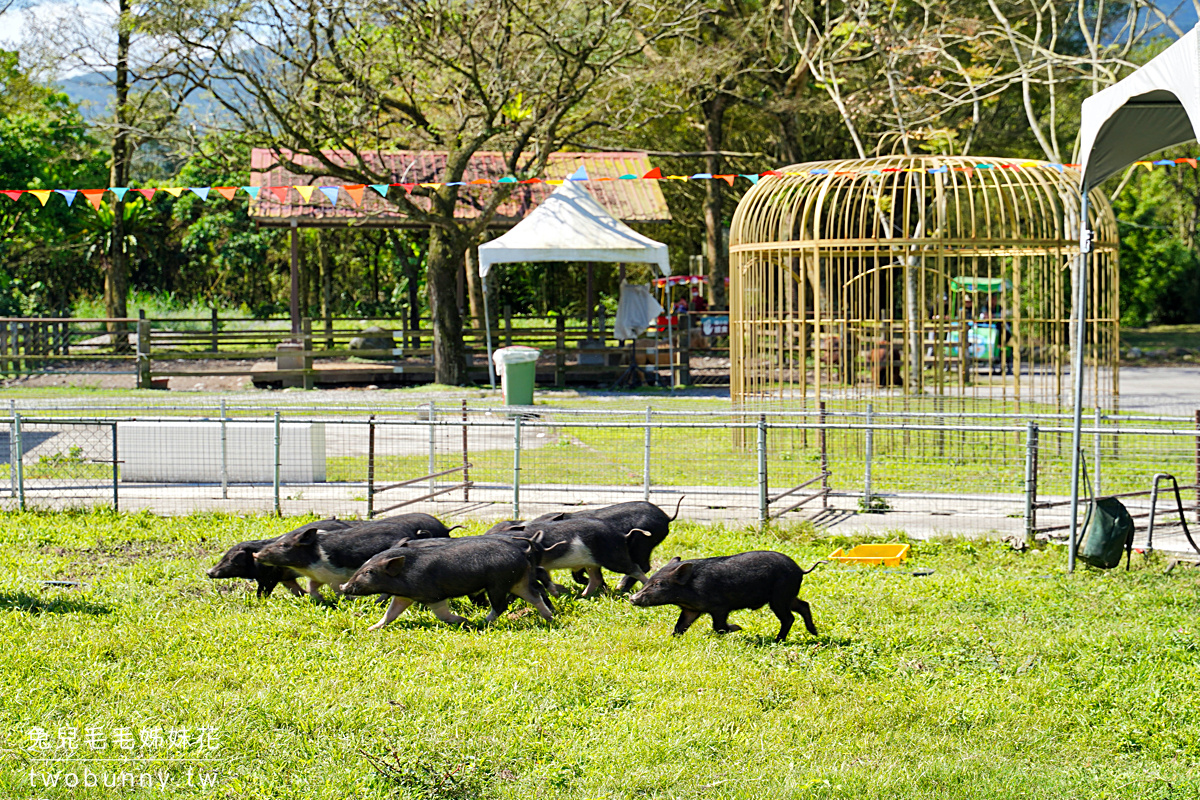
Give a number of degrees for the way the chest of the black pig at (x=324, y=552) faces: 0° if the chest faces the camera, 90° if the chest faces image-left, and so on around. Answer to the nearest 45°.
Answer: approximately 90°

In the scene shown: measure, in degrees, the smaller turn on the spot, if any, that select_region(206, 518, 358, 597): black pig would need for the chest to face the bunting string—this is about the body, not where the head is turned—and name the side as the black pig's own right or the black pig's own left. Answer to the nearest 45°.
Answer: approximately 90° to the black pig's own right

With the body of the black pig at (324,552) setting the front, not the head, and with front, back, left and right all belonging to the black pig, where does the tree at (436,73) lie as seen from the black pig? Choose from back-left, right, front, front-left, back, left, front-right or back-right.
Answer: right

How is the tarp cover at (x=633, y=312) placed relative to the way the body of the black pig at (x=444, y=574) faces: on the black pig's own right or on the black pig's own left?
on the black pig's own right

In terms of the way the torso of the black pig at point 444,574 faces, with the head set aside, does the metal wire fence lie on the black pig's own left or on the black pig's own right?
on the black pig's own right

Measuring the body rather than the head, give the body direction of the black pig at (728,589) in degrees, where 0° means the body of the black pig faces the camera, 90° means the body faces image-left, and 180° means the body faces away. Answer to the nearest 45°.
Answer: approximately 90°

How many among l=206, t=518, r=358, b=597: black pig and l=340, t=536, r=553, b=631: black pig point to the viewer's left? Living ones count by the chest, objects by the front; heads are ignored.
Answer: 2

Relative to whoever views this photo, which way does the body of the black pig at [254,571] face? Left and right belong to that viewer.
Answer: facing to the left of the viewer

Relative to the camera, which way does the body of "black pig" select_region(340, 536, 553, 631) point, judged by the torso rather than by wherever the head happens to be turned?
to the viewer's left

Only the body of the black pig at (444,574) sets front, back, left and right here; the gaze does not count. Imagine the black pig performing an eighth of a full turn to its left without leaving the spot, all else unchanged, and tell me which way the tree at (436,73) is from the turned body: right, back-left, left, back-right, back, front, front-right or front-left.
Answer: back-right

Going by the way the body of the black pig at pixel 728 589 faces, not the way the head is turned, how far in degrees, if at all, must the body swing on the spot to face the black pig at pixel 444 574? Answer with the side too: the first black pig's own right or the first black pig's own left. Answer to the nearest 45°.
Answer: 0° — it already faces it

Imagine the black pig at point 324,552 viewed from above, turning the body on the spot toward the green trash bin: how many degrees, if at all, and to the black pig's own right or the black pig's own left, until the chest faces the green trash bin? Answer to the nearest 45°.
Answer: approximately 90° to the black pig's own right

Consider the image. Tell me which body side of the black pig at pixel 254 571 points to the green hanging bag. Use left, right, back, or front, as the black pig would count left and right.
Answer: back

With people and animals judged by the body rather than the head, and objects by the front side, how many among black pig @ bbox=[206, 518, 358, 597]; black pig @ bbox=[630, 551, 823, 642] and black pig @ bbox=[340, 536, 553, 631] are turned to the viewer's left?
3

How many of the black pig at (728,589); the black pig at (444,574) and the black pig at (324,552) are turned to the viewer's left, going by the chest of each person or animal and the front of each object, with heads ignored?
3
